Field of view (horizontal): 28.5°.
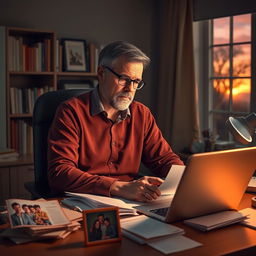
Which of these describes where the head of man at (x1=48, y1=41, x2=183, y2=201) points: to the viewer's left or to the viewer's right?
to the viewer's right

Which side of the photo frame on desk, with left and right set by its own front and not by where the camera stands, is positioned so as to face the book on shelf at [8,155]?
back

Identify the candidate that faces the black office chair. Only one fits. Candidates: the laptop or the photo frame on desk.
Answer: the laptop

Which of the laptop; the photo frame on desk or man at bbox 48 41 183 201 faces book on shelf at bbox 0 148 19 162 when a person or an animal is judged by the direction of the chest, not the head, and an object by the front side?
the laptop

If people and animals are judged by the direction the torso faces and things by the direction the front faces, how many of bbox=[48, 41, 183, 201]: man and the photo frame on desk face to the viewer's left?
0

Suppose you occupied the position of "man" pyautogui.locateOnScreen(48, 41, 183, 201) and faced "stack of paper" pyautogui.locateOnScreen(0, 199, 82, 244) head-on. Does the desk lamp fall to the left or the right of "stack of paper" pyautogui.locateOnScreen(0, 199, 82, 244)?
left

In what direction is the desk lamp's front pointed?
to the viewer's left

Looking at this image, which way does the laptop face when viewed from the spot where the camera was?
facing away from the viewer and to the left of the viewer

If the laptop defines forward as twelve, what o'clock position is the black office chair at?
The black office chair is roughly at 12 o'clock from the laptop.

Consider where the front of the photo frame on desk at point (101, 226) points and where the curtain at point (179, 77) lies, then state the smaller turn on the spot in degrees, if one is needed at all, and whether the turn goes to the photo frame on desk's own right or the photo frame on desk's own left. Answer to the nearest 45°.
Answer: approximately 180°

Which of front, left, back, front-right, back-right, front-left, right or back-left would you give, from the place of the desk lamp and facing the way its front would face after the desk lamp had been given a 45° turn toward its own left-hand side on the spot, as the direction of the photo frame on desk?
front

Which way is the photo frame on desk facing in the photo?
toward the camera

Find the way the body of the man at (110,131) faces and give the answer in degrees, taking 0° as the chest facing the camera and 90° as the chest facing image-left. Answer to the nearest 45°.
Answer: approximately 315°
